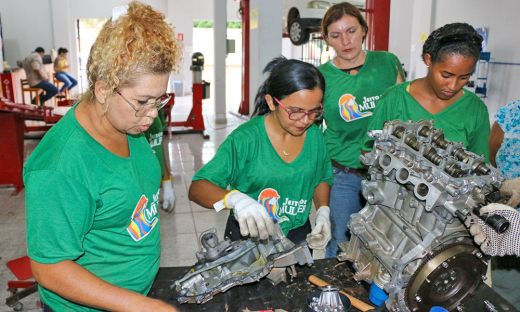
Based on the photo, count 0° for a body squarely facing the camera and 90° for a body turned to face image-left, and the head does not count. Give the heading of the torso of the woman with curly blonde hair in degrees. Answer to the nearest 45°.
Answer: approximately 315°

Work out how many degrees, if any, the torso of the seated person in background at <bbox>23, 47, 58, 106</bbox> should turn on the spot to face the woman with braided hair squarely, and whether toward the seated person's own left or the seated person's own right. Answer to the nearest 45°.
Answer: approximately 90° to the seated person's own right

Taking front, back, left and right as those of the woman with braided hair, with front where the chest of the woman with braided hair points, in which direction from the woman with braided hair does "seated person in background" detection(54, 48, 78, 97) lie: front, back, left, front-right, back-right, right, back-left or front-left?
back-right

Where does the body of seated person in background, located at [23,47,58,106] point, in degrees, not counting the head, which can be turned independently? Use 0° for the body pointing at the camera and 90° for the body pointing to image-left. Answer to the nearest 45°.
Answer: approximately 270°

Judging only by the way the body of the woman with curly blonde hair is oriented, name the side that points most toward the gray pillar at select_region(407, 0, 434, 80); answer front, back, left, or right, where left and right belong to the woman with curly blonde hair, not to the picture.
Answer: left

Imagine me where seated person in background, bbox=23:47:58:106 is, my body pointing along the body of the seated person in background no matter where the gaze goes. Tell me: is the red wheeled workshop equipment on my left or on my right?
on my right

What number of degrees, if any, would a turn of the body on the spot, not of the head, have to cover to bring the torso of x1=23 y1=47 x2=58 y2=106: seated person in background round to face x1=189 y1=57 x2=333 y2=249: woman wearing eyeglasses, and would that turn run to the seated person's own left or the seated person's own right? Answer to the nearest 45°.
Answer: approximately 90° to the seated person's own right

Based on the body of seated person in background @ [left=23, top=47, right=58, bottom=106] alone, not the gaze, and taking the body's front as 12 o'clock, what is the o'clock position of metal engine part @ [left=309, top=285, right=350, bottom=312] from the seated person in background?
The metal engine part is roughly at 3 o'clock from the seated person in background.

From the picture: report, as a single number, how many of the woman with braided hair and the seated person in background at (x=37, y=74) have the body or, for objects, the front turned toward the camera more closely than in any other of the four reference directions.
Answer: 1
